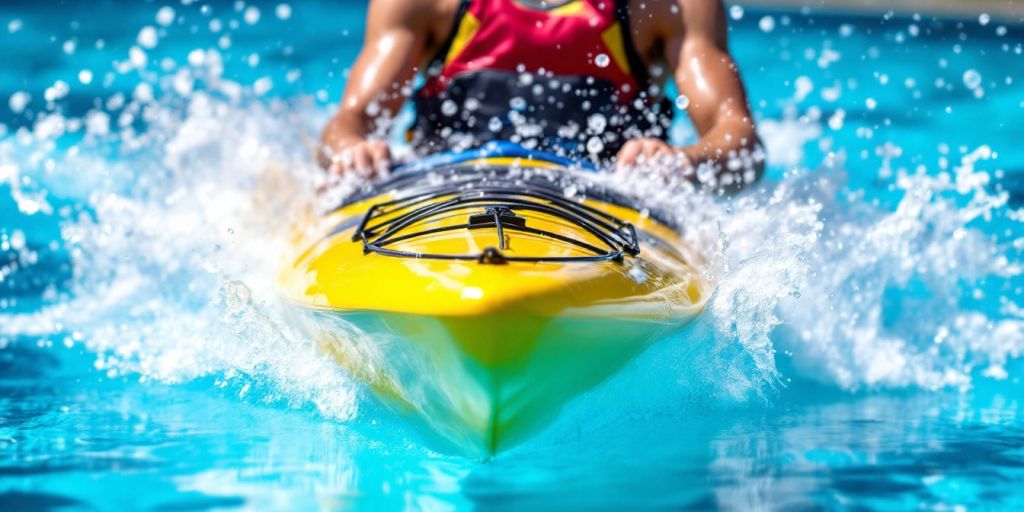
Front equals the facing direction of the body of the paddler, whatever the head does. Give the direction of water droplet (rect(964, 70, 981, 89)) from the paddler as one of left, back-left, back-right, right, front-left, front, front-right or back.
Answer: back-left

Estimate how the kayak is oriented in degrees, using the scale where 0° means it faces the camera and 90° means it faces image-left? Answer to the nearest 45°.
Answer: approximately 0°

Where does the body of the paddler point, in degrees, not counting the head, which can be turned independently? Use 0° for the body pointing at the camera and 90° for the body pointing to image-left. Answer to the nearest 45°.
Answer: approximately 0°

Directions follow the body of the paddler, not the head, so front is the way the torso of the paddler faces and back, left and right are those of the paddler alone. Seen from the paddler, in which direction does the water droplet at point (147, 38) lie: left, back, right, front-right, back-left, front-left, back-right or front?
back-right

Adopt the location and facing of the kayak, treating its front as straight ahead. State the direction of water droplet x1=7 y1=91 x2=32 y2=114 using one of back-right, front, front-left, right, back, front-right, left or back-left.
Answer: back-right
